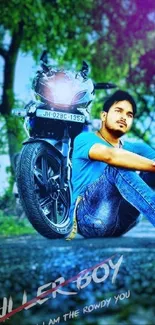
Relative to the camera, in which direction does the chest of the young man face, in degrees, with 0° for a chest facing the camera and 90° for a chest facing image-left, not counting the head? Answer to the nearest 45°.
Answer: approximately 315°

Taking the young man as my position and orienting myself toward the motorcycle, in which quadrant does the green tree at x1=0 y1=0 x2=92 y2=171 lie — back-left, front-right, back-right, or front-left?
front-right

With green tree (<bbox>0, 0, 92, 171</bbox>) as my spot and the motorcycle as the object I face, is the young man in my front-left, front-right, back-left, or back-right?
front-left

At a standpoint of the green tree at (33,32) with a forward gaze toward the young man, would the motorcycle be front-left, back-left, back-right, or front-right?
front-right
